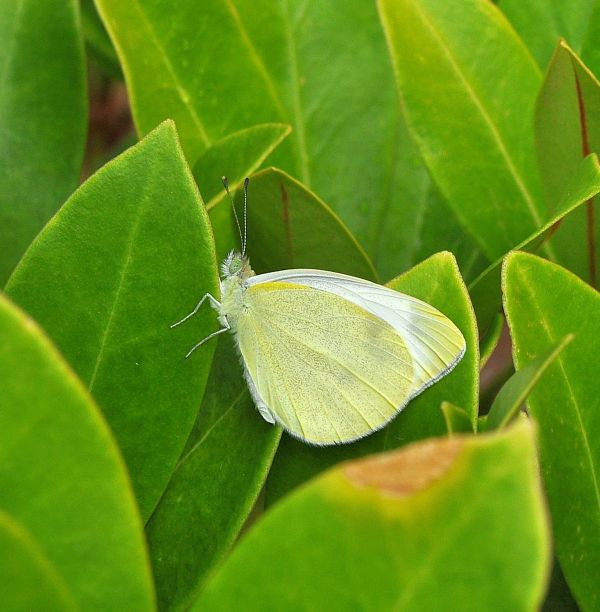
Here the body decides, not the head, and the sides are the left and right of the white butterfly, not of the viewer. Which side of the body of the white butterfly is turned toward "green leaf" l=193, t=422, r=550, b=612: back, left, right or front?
left

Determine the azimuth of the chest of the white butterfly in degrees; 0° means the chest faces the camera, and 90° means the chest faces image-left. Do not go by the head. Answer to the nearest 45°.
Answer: approximately 90°
